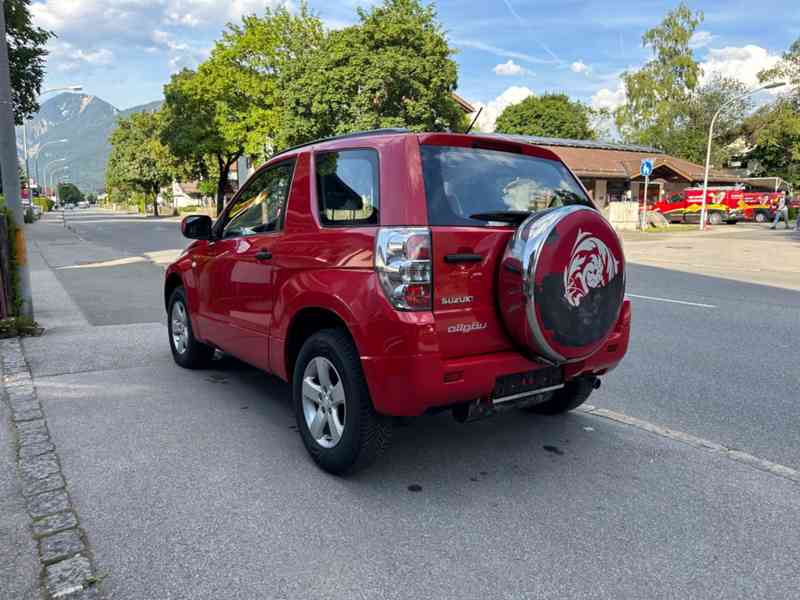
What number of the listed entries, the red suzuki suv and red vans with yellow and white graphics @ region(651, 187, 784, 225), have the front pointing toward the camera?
0

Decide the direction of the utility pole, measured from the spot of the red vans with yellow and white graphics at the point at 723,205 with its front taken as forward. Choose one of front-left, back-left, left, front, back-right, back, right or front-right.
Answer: left

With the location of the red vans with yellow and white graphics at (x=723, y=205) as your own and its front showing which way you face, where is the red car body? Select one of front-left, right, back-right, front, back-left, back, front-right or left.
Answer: left

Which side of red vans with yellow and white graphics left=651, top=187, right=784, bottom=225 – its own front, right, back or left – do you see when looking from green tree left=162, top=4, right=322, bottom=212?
front

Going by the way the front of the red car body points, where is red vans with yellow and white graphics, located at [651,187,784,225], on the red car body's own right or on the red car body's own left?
on the red car body's own right

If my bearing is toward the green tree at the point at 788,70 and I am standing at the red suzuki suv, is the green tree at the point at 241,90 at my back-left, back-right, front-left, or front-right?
front-left

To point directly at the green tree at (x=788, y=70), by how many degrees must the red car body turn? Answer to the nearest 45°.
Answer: approximately 90° to its right

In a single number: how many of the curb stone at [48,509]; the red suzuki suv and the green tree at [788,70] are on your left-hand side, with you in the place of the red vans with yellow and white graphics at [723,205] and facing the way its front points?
2

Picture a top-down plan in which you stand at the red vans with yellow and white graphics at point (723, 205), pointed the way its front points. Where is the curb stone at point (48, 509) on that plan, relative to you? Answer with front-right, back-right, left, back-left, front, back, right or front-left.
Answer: left

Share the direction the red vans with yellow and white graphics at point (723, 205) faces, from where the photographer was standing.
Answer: facing to the left of the viewer

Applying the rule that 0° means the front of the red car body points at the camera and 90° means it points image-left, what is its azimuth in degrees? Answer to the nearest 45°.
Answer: approximately 135°
